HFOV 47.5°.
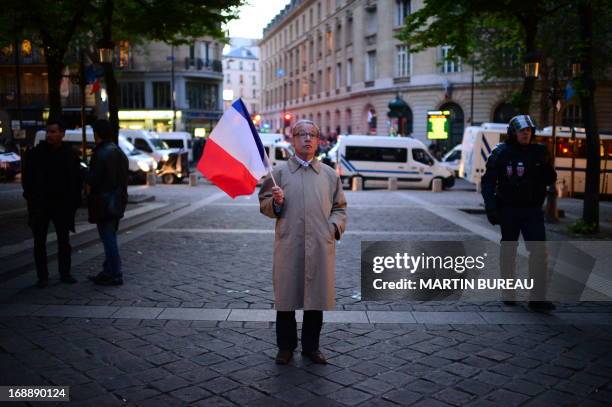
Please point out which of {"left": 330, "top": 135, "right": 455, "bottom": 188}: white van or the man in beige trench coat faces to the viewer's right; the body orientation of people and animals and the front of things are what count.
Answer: the white van

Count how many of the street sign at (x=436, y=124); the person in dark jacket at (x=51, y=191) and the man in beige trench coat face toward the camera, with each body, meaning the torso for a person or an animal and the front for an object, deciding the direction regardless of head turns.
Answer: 3

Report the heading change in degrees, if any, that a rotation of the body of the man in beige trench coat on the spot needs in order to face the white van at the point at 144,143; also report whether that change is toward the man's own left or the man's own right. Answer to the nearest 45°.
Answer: approximately 180°

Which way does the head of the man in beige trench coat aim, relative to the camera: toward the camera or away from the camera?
toward the camera

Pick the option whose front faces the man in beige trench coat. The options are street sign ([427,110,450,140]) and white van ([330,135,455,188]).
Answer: the street sign

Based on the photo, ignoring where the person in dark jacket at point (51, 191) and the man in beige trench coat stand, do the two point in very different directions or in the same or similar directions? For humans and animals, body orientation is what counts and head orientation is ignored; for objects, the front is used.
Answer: same or similar directions

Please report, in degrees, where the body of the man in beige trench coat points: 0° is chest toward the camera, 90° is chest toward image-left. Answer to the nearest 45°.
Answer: approximately 0°

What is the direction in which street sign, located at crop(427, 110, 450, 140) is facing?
toward the camera

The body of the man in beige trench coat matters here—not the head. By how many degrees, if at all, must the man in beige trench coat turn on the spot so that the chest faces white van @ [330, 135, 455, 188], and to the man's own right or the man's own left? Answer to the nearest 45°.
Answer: approximately 180°

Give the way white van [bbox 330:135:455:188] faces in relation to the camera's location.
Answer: facing to the right of the viewer

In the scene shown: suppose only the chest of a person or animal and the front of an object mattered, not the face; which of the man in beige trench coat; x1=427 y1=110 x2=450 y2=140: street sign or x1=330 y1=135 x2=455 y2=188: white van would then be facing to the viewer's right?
the white van

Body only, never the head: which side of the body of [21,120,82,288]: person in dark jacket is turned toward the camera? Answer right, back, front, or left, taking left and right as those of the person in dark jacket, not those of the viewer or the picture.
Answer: front

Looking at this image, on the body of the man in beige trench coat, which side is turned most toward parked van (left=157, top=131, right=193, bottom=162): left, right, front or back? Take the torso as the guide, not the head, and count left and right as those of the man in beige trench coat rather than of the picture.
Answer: back

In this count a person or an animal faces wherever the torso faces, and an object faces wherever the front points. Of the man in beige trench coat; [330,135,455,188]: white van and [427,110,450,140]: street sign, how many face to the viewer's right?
1

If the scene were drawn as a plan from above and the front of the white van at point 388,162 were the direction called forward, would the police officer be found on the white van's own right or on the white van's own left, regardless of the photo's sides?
on the white van's own right

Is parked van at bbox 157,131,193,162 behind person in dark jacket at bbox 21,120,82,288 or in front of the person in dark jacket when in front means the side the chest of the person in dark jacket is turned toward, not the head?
behind

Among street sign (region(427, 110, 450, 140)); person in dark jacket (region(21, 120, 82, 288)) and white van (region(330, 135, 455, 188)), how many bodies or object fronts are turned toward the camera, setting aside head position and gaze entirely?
2

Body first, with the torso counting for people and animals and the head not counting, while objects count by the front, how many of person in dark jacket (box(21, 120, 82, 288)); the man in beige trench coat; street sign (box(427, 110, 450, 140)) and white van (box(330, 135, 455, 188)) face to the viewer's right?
1
